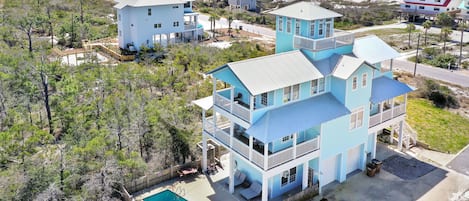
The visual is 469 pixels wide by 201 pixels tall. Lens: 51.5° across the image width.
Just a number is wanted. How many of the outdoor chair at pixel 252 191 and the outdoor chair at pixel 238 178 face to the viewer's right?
0

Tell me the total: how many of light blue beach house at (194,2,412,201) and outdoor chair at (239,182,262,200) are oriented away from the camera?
0

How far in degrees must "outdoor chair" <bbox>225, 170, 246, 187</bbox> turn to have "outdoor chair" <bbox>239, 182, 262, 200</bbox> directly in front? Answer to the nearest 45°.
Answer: approximately 90° to its left

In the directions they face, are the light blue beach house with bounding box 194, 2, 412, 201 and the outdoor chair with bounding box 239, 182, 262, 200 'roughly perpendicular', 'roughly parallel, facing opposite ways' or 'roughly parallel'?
roughly perpendicular

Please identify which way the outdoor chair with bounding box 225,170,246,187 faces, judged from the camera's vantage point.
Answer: facing the viewer and to the left of the viewer

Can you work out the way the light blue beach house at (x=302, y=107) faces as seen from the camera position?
facing the viewer and to the right of the viewer
